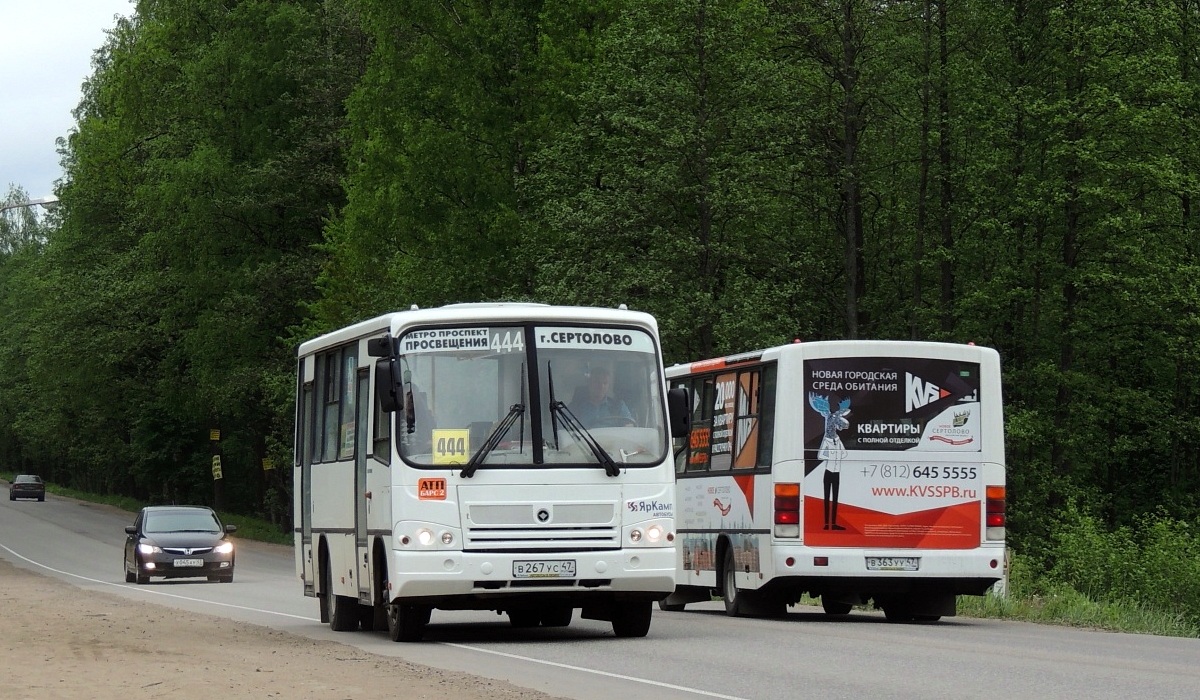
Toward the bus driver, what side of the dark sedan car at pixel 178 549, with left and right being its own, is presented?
front

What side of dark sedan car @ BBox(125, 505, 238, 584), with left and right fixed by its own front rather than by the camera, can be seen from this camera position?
front

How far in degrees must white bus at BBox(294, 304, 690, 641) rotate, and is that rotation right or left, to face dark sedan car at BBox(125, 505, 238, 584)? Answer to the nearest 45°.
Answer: approximately 180°

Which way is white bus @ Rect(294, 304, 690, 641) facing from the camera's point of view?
toward the camera

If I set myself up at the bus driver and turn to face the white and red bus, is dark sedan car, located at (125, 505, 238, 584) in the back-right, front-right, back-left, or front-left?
front-left

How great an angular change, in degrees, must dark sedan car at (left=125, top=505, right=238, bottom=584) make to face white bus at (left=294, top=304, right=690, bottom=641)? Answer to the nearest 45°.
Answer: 0° — it already faces it

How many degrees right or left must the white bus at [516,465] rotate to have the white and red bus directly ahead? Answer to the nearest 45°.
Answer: approximately 135° to its left

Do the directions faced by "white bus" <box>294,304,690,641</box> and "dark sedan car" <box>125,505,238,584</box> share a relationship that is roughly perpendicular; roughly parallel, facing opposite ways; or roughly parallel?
roughly parallel
